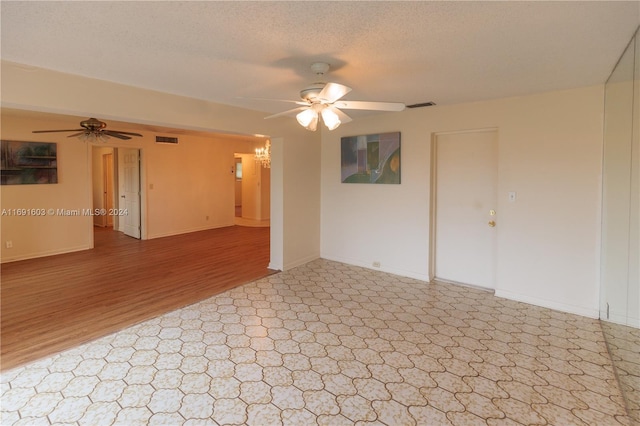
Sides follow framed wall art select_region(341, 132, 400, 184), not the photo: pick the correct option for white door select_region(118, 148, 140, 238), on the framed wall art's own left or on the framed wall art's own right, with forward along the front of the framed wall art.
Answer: on the framed wall art's own right

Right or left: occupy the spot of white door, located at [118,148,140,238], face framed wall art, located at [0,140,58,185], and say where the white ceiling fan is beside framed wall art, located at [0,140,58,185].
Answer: left

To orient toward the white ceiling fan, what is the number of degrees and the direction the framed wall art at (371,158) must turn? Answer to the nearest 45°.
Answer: approximately 45° to its left

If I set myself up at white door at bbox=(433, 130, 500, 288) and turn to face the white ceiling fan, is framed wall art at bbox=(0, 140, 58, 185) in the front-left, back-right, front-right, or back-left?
front-right

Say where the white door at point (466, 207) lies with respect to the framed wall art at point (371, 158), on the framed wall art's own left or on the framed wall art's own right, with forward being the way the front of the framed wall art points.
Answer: on the framed wall art's own left

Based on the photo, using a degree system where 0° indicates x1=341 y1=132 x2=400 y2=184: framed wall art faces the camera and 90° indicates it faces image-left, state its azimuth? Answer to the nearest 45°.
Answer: approximately 45°

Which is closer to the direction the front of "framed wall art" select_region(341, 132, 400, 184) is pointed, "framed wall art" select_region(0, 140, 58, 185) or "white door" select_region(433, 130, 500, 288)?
the framed wall art

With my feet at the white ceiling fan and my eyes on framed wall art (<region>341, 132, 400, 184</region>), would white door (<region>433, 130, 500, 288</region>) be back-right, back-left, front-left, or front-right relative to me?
front-right

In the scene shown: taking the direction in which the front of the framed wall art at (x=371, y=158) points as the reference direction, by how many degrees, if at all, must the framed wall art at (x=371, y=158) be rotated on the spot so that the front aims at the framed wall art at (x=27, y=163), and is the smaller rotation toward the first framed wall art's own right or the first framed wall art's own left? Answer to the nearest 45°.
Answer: approximately 45° to the first framed wall art's own right
